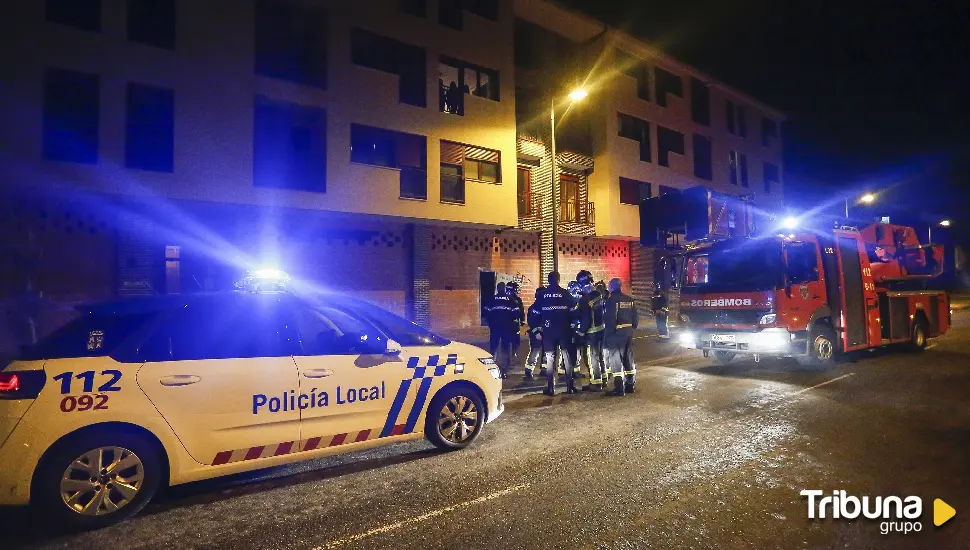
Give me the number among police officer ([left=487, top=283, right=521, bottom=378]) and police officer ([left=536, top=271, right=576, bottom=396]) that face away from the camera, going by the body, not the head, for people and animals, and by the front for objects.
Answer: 2

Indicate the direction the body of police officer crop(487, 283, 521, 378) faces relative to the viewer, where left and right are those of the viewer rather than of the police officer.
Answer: facing away from the viewer

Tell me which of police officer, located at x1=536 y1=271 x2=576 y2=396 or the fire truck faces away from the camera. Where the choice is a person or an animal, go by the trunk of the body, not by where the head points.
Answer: the police officer

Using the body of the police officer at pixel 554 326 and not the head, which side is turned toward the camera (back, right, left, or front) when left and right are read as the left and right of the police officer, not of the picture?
back

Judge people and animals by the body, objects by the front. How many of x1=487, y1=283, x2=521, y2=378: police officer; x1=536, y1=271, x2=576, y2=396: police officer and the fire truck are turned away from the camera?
2

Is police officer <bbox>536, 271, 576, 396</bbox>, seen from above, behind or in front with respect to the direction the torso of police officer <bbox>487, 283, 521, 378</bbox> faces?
behind

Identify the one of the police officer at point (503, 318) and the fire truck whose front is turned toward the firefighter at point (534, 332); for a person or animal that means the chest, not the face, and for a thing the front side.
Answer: the fire truck

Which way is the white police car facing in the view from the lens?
facing away from the viewer and to the right of the viewer

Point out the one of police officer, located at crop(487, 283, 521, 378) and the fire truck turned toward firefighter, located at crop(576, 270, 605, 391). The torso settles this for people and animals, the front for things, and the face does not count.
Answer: the fire truck

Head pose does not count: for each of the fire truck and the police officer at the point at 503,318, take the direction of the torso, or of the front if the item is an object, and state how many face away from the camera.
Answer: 1

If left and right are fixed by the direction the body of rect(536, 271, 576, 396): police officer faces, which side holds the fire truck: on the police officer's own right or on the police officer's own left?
on the police officer's own right

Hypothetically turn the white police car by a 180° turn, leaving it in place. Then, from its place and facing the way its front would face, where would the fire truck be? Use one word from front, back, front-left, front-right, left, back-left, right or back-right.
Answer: back-left

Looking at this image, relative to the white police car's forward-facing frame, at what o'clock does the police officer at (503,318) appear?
The police officer is roughly at 12 o'clock from the white police car.

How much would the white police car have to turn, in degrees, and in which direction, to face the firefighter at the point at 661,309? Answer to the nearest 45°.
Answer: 0° — it already faces them

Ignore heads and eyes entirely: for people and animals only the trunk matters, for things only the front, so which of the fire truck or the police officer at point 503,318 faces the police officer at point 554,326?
the fire truck
